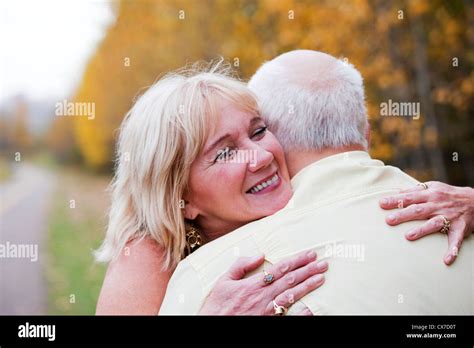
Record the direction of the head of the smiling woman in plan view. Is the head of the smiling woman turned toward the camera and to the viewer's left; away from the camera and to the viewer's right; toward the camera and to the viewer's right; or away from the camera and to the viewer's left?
toward the camera and to the viewer's right

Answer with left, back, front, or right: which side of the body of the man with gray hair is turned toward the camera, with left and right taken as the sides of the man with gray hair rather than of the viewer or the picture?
back

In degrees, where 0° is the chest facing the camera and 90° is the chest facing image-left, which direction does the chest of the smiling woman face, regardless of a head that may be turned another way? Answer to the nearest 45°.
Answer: approximately 315°
